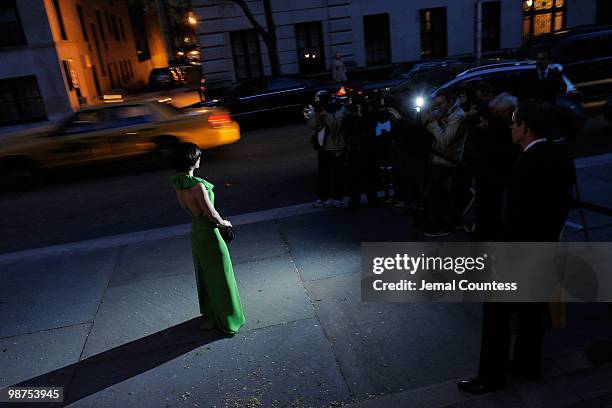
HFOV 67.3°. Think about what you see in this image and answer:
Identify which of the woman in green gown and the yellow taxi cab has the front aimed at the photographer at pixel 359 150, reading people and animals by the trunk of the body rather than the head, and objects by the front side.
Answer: the woman in green gown

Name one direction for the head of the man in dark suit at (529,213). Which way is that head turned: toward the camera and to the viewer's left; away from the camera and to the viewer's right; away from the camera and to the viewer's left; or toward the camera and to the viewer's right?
away from the camera and to the viewer's left

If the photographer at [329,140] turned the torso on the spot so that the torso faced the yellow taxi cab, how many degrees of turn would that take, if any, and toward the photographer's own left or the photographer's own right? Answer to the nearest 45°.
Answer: approximately 90° to the photographer's own right

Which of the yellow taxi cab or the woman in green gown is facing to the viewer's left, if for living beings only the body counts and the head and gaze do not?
the yellow taxi cab

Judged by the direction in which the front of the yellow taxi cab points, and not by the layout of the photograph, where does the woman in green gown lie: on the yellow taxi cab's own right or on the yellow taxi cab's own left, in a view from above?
on the yellow taxi cab's own left

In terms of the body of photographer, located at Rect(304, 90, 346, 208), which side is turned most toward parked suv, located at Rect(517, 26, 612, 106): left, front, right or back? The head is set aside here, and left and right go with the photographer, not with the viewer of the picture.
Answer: back

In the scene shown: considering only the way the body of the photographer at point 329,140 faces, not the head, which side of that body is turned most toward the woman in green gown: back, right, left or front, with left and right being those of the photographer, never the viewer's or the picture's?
front

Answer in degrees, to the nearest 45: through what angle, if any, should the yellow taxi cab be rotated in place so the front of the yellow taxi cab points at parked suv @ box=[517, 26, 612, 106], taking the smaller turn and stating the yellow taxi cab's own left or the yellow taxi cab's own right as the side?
approximately 180°

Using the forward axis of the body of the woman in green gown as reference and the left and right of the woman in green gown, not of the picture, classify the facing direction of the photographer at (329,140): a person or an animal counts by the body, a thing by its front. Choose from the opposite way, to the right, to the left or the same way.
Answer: the opposite way

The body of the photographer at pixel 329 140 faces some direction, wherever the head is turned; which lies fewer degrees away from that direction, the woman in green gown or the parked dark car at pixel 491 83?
the woman in green gown

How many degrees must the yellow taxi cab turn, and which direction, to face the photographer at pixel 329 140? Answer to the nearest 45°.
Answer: approximately 135° to its left

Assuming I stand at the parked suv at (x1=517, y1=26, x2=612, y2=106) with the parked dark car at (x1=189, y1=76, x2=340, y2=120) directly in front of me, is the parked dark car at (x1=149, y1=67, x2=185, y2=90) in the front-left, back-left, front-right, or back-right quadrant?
front-right

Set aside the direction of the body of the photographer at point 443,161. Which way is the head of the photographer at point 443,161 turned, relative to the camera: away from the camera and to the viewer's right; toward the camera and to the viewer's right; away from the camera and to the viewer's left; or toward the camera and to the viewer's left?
toward the camera and to the viewer's left

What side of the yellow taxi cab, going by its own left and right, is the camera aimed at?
left

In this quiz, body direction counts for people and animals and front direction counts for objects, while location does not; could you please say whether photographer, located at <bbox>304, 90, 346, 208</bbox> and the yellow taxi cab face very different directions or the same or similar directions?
same or similar directions

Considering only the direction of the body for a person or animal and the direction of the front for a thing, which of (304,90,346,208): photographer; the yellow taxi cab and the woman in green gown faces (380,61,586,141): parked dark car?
the woman in green gown

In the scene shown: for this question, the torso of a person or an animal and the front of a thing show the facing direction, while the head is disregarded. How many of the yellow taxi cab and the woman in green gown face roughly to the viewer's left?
1

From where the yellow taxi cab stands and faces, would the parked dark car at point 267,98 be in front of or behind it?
behind

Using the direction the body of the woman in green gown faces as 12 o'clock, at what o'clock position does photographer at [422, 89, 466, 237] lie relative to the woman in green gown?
The photographer is roughly at 1 o'clock from the woman in green gown.
